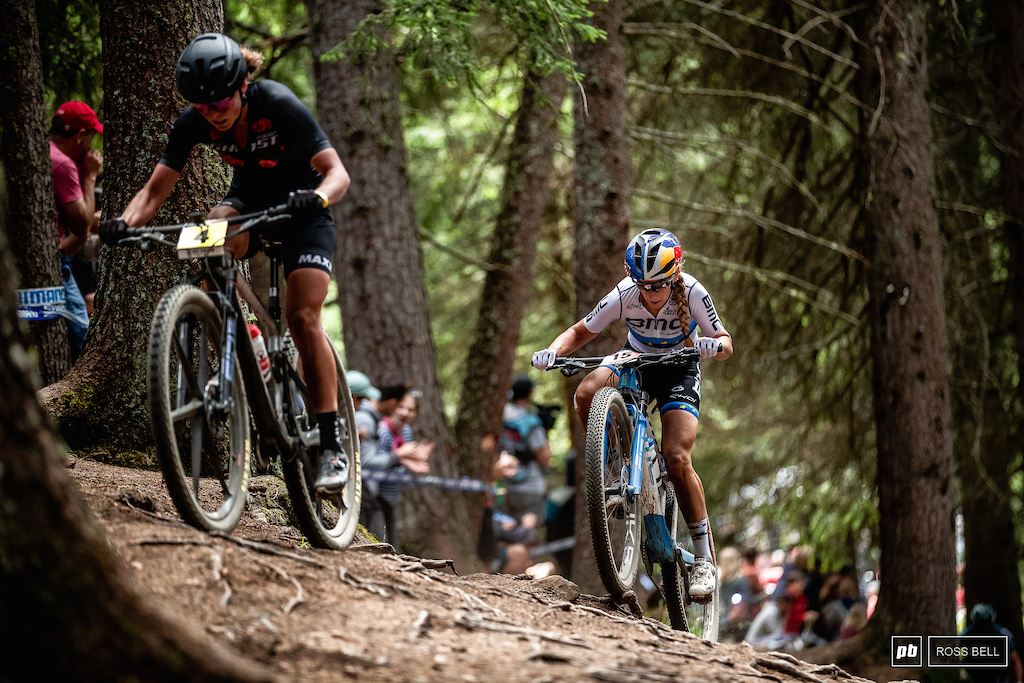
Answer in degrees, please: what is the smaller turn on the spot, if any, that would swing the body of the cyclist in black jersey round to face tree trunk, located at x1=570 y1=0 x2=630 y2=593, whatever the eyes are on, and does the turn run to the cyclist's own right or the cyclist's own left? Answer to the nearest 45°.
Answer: approximately 180°

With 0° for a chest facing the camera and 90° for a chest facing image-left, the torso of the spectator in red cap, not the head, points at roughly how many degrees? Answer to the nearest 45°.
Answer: approximately 270°

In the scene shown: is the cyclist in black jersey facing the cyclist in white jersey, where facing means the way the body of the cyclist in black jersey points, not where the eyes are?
no

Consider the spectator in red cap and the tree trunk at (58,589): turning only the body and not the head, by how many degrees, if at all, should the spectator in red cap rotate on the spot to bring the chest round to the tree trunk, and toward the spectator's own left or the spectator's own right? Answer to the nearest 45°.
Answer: approximately 90° to the spectator's own right

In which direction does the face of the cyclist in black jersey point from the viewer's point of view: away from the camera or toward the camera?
toward the camera

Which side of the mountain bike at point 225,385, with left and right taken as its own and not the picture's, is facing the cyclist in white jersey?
back

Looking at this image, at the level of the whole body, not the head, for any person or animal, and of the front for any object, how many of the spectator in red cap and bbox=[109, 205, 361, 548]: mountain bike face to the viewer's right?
1
